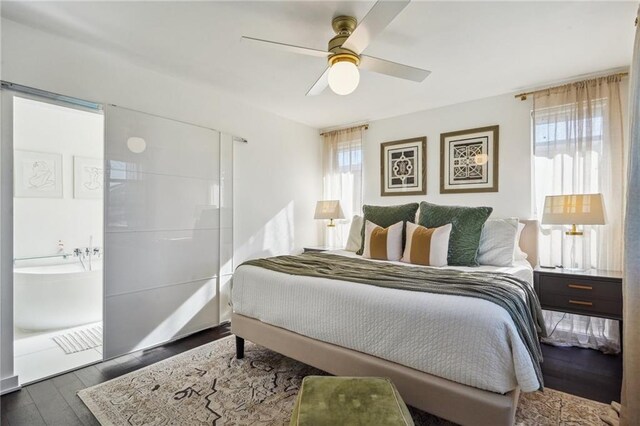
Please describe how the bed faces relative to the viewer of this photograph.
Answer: facing the viewer and to the left of the viewer

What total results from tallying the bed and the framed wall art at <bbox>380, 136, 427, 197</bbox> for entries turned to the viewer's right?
0

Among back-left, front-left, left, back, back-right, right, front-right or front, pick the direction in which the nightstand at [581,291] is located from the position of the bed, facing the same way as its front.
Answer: back

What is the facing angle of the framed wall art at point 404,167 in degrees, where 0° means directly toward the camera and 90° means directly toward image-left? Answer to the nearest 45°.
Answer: approximately 45°

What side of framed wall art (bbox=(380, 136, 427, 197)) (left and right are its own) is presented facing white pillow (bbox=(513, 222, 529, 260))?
left

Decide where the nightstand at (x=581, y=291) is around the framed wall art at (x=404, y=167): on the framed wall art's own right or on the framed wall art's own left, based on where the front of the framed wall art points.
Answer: on the framed wall art's own left

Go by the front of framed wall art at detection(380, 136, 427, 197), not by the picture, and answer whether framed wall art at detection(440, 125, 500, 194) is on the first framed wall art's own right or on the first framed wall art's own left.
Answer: on the first framed wall art's own left

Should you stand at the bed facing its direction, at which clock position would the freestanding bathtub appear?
The freestanding bathtub is roughly at 2 o'clock from the bed.

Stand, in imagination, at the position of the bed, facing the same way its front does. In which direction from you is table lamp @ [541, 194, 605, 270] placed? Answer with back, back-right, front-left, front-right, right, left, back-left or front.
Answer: back

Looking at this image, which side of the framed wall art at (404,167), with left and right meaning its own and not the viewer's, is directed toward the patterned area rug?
front

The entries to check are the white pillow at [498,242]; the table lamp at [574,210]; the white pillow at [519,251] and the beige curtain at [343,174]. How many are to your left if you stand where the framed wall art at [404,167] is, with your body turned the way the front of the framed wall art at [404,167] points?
3
